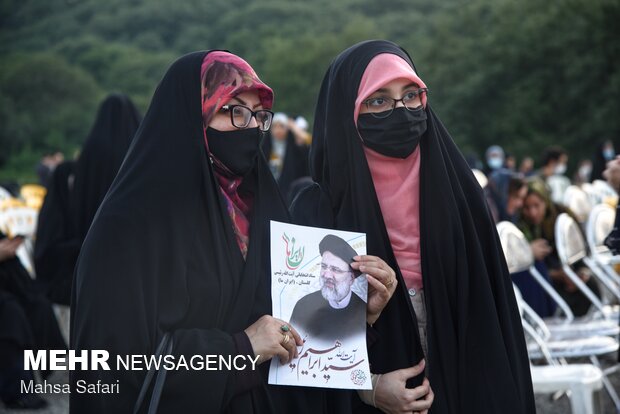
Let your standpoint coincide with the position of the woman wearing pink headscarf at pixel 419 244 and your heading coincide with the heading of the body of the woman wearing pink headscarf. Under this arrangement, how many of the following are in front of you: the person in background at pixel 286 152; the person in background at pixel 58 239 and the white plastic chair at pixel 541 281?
0

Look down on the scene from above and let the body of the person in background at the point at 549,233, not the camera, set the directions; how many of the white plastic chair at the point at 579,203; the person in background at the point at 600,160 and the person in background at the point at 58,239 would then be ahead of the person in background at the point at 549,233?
1

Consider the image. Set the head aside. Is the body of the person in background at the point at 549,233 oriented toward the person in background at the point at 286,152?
no

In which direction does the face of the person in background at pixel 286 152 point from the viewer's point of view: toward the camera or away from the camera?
toward the camera

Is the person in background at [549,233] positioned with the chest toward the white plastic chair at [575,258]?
no

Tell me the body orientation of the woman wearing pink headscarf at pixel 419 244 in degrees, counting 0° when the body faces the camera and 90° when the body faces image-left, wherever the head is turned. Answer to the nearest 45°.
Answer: approximately 315°

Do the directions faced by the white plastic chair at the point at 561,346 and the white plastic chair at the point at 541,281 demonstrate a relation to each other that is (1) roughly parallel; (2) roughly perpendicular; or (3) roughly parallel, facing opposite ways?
roughly parallel
